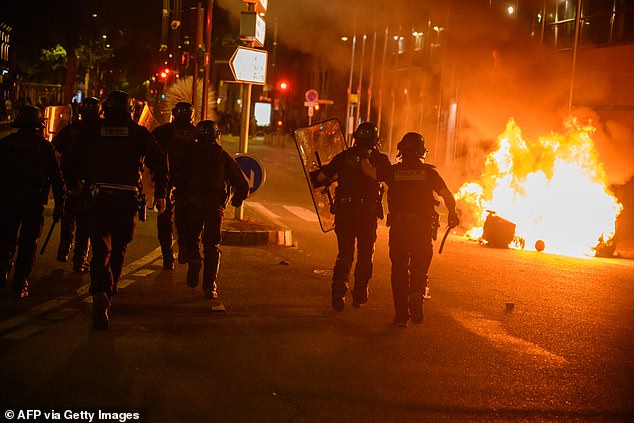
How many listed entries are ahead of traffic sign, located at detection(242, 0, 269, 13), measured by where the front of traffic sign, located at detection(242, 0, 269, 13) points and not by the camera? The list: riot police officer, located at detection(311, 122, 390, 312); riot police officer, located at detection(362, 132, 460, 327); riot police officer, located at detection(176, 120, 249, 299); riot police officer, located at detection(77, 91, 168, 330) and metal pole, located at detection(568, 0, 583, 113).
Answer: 4

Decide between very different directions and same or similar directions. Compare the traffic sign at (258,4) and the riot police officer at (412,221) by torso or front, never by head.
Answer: very different directions

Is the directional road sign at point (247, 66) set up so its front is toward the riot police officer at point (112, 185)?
yes

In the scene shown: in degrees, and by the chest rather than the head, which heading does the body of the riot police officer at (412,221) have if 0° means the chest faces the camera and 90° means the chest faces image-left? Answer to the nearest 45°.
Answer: approximately 180°

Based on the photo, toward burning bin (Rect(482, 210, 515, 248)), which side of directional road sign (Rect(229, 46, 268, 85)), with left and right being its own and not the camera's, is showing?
left

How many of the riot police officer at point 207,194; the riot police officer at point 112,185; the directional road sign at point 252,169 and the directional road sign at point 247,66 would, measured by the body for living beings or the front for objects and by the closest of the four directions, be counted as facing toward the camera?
2

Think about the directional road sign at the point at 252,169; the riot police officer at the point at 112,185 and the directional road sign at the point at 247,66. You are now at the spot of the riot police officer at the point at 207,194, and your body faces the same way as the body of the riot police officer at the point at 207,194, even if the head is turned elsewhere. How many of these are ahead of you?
2

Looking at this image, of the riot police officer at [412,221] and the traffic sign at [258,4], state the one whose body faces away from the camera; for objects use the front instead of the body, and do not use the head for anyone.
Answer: the riot police officer

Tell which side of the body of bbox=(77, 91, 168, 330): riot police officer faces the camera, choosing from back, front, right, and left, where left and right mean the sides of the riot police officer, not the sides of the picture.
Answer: back

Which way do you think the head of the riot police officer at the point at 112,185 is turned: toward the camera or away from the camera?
away from the camera
